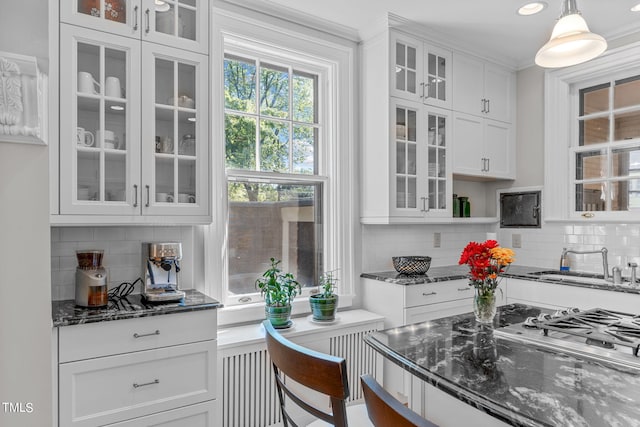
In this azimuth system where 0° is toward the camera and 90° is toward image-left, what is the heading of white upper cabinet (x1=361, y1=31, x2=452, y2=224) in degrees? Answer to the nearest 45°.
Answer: approximately 315°

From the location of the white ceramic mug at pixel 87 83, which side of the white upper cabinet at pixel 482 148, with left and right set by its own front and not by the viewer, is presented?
right

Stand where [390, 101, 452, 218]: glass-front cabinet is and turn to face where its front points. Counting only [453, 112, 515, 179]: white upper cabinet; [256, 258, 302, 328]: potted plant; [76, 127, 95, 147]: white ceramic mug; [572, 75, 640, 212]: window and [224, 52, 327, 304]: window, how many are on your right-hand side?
3

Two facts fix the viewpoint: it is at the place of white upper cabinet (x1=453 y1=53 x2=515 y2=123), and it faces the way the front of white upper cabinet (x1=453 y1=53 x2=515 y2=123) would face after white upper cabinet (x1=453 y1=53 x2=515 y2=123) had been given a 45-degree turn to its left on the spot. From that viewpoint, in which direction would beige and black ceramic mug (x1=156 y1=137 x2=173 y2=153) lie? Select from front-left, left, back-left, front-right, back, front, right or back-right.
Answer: back-right

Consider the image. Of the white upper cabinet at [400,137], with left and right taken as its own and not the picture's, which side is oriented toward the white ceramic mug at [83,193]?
right

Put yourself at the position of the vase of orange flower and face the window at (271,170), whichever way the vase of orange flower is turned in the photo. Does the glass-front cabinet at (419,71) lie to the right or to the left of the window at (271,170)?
right

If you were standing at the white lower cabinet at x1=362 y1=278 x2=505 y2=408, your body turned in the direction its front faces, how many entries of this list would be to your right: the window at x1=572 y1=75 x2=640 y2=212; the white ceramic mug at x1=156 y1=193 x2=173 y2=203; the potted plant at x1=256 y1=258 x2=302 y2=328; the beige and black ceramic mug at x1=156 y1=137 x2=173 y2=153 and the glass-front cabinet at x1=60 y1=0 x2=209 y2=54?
4

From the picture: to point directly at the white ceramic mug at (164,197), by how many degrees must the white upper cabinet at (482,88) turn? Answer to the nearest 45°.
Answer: approximately 90° to its right

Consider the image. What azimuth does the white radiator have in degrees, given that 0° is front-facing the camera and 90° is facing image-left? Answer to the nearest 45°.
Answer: approximately 315°

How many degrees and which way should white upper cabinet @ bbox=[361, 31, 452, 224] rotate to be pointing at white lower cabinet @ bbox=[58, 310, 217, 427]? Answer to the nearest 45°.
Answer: approximately 90° to its right
